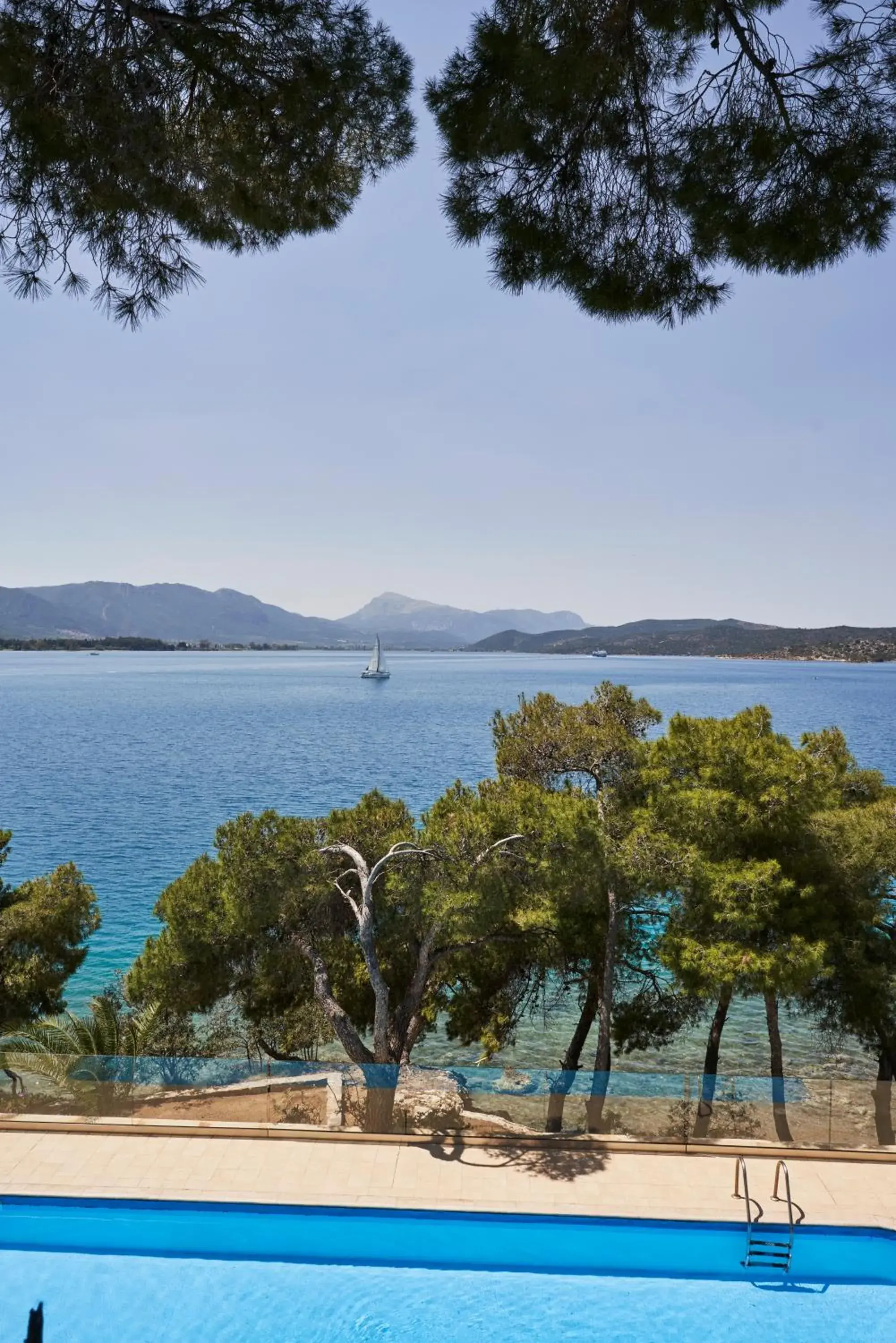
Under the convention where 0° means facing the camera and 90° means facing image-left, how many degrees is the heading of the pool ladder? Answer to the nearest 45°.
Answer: approximately 0°
